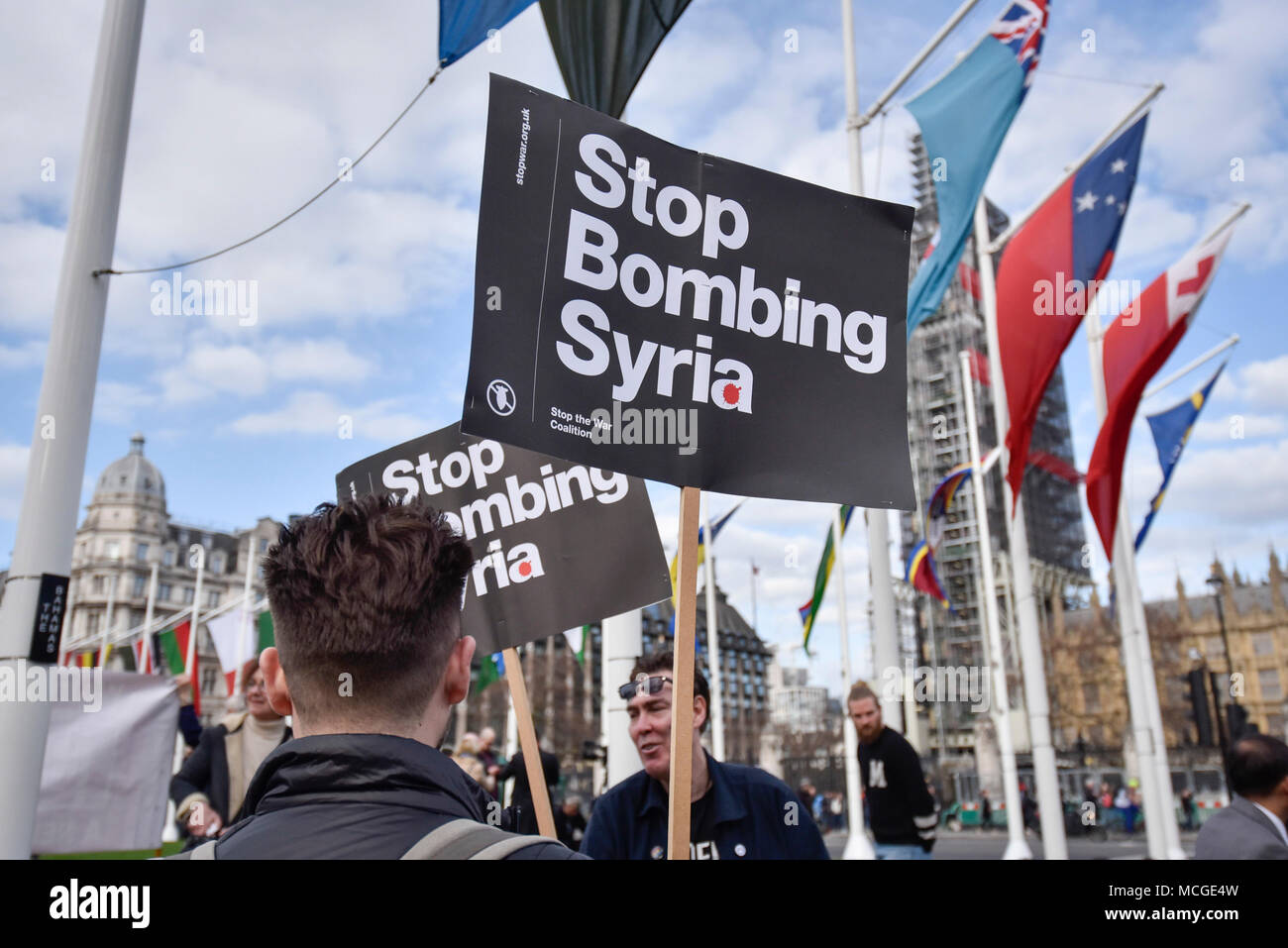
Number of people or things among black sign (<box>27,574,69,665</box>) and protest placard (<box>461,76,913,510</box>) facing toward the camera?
2

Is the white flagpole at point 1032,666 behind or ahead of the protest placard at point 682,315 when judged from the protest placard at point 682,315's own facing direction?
behind

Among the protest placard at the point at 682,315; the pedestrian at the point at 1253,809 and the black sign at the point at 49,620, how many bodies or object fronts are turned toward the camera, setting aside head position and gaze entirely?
2

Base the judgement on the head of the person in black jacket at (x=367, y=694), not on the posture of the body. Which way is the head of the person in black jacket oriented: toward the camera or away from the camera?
away from the camera

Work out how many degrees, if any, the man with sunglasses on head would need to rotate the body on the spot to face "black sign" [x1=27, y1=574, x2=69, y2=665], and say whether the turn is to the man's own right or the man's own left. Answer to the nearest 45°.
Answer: approximately 45° to the man's own right

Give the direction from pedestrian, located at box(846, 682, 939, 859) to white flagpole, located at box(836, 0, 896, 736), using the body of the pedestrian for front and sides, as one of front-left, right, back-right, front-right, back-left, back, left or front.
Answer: back-right

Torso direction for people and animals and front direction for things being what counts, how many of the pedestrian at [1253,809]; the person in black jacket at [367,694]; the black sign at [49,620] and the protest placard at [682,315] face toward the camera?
2

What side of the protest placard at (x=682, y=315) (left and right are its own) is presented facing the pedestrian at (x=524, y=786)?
back

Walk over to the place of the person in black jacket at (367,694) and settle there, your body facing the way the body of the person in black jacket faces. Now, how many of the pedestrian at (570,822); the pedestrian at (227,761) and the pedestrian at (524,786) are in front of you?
3

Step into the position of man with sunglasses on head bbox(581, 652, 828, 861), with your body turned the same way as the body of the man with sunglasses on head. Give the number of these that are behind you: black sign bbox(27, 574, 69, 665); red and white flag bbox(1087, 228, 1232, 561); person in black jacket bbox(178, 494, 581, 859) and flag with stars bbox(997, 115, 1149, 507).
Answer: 2

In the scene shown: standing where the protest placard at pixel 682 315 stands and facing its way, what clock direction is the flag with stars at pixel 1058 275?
The flag with stars is roughly at 7 o'clock from the protest placard.

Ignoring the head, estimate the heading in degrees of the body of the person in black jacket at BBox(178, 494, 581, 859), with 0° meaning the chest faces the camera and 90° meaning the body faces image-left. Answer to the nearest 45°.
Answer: approximately 180°
